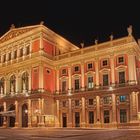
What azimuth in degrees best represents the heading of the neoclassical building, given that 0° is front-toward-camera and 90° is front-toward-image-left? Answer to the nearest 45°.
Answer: approximately 45°
